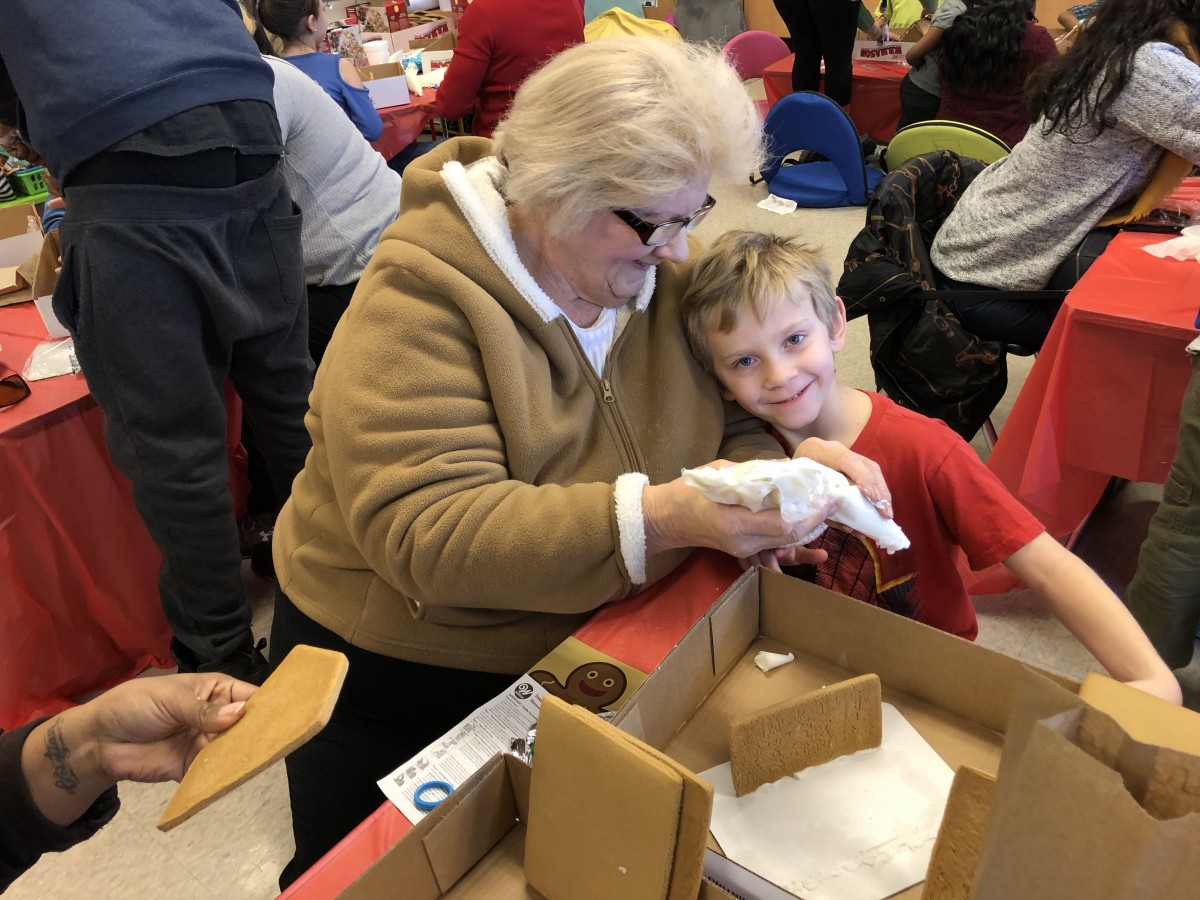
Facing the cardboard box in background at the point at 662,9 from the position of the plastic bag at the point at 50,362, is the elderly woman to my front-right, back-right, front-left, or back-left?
back-right

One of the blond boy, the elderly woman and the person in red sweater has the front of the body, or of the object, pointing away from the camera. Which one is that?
the person in red sweater

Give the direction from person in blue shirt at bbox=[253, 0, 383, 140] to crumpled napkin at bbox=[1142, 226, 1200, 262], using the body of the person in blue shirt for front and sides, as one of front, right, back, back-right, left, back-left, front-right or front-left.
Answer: right

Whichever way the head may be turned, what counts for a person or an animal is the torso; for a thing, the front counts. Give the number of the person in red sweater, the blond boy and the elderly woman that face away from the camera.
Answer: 1

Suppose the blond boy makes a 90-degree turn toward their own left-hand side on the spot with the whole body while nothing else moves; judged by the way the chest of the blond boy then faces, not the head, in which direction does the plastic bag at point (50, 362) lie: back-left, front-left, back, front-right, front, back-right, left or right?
back-right

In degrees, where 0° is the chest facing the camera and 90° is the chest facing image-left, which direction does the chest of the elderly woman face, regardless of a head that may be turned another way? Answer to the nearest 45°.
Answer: approximately 315°

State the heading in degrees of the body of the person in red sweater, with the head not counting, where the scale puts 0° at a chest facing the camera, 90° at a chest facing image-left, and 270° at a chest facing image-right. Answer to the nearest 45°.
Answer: approximately 180°

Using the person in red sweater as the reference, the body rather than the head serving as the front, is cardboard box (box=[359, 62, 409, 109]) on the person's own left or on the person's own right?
on the person's own left

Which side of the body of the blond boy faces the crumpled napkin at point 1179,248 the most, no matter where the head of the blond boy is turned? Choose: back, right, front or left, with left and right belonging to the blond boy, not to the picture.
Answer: back

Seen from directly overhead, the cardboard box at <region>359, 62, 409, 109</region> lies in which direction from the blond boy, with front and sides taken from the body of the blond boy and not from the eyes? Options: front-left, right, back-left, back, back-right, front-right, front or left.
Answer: right

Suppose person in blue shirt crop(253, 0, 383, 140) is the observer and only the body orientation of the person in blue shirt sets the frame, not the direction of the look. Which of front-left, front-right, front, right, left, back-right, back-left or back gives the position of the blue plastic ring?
back-right

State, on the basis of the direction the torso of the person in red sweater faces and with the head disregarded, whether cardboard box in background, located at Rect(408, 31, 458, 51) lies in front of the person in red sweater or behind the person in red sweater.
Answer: in front

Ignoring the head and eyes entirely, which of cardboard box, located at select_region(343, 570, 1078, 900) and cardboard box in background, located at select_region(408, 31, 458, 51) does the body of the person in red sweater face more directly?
the cardboard box in background

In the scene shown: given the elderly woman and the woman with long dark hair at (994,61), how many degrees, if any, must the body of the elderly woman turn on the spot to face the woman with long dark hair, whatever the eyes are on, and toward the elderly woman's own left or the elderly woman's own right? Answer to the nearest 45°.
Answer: approximately 90° to the elderly woman's own left

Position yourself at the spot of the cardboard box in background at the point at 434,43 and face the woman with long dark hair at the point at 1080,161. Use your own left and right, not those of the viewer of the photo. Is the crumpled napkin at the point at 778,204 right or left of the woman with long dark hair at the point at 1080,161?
left

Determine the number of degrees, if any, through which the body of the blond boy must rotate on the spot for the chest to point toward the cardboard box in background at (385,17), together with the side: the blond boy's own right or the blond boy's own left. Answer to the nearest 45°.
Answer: approximately 90° to the blond boy's own right
